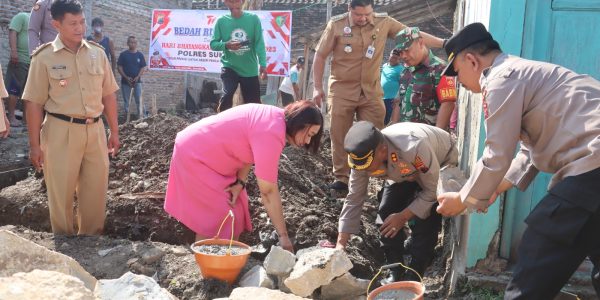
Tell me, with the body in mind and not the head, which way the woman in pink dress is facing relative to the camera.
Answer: to the viewer's right

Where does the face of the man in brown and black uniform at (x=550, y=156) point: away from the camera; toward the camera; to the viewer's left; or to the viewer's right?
to the viewer's left

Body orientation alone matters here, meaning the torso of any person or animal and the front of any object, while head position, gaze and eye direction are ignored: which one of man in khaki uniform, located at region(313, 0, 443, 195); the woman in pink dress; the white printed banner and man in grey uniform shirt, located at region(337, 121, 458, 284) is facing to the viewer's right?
the woman in pink dress

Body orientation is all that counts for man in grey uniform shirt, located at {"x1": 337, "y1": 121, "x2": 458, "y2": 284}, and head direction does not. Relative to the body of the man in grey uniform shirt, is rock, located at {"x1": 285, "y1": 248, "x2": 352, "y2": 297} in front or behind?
in front

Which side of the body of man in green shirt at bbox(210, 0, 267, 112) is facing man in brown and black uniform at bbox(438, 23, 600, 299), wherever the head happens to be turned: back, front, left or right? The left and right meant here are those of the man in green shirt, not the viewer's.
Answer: front

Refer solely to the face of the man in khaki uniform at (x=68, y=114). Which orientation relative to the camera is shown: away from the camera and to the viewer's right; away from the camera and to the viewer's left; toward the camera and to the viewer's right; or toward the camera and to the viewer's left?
toward the camera and to the viewer's right

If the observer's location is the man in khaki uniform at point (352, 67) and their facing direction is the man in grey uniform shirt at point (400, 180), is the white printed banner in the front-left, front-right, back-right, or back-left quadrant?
back-right

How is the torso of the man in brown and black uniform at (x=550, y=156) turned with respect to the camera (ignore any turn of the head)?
to the viewer's left

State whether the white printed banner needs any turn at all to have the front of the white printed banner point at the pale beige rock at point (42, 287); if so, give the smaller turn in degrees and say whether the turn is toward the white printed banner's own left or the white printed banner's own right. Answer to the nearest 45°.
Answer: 0° — it already faces it

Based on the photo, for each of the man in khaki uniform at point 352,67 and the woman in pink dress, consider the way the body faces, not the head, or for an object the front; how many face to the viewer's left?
0

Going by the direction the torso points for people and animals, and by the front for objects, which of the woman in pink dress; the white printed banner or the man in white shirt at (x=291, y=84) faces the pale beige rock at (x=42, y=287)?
the white printed banner

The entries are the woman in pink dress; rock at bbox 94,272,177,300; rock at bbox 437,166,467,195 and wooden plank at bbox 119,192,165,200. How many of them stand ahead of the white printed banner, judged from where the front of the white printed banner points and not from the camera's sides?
4
